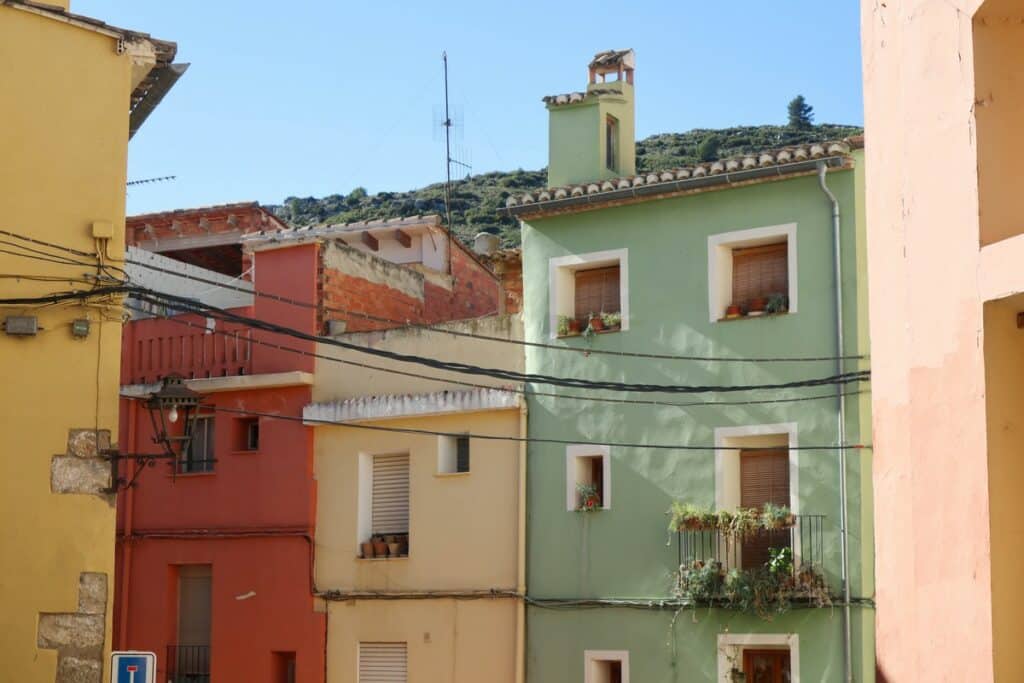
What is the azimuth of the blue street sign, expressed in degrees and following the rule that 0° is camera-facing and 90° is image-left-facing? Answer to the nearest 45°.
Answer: approximately 0°

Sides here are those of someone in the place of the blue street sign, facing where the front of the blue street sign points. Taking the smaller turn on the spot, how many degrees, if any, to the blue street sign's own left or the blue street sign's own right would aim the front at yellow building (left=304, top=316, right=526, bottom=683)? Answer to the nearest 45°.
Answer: approximately 180°

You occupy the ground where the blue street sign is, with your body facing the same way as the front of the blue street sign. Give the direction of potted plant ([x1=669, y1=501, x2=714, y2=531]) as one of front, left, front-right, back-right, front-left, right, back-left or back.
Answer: back-left

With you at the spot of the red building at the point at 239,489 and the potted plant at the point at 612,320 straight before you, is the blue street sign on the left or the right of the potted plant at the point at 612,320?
right

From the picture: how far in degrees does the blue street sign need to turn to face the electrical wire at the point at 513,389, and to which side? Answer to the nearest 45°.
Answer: approximately 135° to its left

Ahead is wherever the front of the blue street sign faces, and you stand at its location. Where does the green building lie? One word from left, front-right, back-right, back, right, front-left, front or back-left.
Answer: back-left

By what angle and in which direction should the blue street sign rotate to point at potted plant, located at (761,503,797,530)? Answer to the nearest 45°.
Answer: approximately 135° to its left
